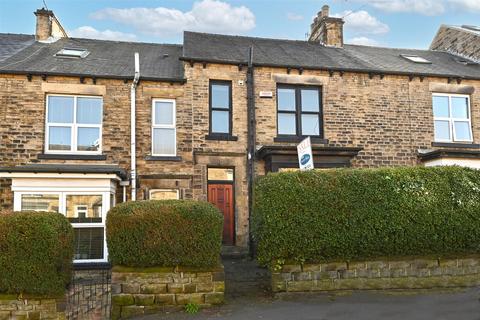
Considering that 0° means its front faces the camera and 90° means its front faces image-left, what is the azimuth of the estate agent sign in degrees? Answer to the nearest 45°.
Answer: approximately 45°

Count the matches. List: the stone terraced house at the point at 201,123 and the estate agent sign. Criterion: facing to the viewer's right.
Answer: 0

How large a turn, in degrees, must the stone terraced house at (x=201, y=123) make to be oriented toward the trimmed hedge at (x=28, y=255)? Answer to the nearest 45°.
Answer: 0° — it already faces it

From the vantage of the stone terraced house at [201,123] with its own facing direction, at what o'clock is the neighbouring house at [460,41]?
The neighbouring house is roughly at 8 o'clock from the stone terraced house.

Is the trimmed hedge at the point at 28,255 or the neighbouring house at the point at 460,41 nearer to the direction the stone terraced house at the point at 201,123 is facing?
the trimmed hedge

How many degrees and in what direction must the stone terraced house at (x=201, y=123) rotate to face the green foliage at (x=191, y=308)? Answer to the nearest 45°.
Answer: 0° — it already faces it

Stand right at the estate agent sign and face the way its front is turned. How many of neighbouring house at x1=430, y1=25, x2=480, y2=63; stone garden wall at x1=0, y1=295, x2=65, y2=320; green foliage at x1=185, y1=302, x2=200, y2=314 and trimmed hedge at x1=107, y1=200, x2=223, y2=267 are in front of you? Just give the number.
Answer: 3

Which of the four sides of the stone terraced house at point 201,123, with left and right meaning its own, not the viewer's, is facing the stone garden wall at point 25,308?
front

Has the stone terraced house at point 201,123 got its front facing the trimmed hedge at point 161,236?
yes
